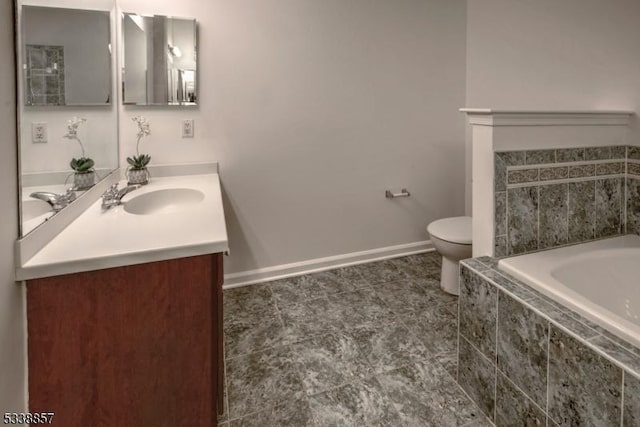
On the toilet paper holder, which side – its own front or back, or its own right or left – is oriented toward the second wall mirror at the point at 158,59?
right

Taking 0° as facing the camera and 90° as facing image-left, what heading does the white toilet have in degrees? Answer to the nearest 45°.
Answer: approximately 45°

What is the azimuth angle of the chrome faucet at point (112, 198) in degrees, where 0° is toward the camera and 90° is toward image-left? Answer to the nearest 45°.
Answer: approximately 270°

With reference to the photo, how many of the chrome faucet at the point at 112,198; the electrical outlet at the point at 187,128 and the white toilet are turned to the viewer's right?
1

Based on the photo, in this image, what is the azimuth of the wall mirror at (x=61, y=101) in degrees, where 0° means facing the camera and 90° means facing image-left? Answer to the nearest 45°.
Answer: approximately 270°

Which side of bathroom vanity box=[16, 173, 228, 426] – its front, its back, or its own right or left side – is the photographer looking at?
right

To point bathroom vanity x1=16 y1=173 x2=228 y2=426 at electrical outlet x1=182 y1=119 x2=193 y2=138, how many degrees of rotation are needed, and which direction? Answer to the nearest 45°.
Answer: approximately 90° to its left

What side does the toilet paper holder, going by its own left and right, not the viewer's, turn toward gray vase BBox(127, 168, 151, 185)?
right
